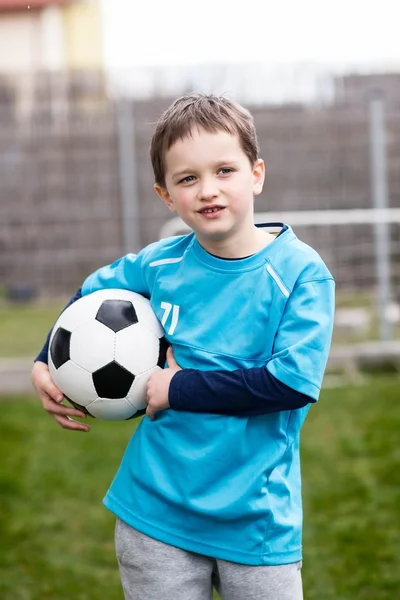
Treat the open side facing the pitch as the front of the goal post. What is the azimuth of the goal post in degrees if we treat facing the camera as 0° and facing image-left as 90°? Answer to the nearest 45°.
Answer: approximately 0°

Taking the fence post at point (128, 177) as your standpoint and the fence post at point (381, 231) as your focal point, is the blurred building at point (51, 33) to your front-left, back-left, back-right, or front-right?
back-left

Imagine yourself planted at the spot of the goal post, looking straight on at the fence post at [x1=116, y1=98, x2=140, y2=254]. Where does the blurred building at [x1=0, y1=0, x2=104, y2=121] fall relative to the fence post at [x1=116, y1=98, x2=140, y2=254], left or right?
right

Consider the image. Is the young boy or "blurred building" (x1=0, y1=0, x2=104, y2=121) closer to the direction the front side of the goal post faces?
the young boy

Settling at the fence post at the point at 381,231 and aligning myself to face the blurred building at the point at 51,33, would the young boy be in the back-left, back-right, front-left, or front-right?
back-left

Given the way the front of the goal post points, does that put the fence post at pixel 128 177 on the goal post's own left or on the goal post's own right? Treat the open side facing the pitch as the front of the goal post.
on the goal post's own right

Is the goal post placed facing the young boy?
yes

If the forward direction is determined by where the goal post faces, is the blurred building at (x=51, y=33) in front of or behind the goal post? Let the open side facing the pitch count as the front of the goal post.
behind

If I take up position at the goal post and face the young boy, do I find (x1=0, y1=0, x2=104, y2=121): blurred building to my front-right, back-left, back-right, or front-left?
back-right
